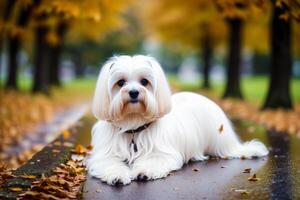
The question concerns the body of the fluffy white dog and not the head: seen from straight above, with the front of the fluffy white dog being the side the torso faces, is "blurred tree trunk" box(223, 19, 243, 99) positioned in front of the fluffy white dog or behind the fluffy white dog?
behind

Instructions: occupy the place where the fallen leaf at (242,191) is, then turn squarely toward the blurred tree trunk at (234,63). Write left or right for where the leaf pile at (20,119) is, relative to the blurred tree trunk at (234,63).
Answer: left

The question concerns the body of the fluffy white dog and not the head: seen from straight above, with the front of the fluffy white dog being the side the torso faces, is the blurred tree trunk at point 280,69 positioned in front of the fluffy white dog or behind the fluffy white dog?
behind

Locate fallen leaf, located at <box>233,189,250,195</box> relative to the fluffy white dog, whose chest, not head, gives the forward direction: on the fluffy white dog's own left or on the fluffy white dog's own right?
on the fluffy white dog's own left

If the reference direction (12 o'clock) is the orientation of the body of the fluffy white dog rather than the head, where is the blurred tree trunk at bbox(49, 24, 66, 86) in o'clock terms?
The blurred tree trunk is roughly at 4 o'clock from the fluffy white dog.

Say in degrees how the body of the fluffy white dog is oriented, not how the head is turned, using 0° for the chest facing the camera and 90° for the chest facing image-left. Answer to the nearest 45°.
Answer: approximately 45°

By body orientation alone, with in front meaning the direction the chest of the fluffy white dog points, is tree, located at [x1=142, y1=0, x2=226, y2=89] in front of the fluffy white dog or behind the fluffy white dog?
behind

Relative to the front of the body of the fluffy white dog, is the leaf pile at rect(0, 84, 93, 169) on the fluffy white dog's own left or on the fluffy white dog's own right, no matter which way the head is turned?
on the fluffy white dog's own right
